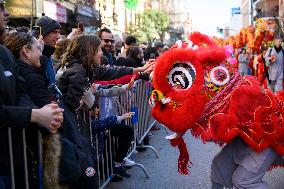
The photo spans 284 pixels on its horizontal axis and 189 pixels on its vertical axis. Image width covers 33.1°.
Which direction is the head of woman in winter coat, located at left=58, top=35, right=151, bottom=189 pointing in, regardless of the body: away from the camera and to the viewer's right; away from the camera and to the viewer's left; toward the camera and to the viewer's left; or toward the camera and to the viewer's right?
away from the camera and to the viewer's right

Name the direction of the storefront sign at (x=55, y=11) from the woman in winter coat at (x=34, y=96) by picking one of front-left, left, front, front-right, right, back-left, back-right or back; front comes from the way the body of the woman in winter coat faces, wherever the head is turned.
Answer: left

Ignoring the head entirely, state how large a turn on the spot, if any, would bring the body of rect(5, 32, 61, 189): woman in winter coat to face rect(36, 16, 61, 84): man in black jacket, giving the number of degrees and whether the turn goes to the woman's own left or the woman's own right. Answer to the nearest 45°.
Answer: approximately 90° to the woman's own left

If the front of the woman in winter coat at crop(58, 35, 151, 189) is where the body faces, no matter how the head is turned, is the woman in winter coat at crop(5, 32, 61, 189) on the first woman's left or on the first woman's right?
on the first woman's right

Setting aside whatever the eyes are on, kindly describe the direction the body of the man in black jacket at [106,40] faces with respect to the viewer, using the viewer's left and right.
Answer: facing the viewer and to the right of the viewer

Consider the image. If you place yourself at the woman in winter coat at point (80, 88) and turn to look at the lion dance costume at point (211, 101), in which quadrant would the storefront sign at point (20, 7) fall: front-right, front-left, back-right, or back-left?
back-left

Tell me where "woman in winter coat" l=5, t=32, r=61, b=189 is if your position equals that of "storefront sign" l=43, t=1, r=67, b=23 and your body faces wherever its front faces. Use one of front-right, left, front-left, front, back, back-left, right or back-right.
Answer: front-right

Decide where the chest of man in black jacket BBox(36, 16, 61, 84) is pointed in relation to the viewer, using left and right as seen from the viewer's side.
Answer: facing to the right of the viewer

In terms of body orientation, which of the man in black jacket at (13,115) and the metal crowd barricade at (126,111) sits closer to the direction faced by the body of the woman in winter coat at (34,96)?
the metal crowd barricade

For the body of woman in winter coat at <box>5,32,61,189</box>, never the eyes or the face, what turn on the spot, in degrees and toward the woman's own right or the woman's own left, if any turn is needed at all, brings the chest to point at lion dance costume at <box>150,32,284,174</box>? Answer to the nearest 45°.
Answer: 0° — they already face it

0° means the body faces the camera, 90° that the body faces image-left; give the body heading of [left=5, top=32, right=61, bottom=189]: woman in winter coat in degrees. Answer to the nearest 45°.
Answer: approximately 270°

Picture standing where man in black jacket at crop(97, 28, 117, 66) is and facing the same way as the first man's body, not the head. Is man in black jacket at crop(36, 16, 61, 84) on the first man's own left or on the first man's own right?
on the first man's own right

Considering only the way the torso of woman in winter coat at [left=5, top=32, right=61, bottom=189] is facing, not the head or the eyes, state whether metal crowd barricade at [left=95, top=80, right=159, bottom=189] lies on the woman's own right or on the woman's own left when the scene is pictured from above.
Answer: on the woman's own left

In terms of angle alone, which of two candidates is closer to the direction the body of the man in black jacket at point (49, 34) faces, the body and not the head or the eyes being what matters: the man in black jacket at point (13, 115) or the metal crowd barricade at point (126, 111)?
the metal crowd barricade

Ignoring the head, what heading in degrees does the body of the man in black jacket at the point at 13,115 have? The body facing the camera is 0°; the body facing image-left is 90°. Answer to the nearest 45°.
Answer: approximately 270°
